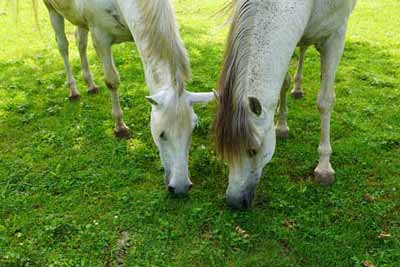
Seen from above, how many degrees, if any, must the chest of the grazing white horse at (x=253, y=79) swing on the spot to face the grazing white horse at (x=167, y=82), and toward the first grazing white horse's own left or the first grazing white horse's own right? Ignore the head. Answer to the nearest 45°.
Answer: approximately 45° to the first grazing white horse's own right

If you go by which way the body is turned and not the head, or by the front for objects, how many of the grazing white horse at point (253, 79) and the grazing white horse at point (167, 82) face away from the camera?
0

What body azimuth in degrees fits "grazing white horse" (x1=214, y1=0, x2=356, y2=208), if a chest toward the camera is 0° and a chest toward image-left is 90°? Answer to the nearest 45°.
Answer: approximately 45°
